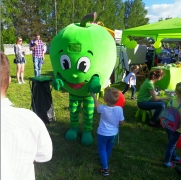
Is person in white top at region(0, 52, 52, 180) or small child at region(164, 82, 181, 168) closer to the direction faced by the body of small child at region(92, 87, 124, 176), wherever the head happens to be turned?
the small child

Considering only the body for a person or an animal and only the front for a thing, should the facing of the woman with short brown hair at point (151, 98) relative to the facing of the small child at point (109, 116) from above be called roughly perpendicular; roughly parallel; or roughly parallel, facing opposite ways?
roughly perpendicular

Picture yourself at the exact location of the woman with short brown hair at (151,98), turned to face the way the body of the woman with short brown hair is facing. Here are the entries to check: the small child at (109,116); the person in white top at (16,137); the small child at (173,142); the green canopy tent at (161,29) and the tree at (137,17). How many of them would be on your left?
2

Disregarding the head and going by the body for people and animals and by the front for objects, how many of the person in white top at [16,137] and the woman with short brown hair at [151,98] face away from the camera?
1

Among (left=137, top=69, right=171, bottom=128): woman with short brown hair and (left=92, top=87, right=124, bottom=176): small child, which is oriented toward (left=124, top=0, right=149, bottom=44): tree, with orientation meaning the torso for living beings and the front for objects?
the small child

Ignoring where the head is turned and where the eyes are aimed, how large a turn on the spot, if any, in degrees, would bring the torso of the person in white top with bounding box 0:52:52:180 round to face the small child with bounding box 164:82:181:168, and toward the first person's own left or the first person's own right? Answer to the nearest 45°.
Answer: approximately 45° to the first person's own right

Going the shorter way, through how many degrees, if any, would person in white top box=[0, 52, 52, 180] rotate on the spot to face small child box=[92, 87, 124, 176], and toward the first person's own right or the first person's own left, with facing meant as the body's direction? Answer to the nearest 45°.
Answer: approximately 45° to the first person's own right

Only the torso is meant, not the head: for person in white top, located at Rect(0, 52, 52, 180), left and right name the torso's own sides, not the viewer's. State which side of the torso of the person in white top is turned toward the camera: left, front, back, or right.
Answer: back

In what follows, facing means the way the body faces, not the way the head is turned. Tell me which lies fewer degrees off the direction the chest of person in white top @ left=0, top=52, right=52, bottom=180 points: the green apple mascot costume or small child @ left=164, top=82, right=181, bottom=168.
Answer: the green apple mascot costume
